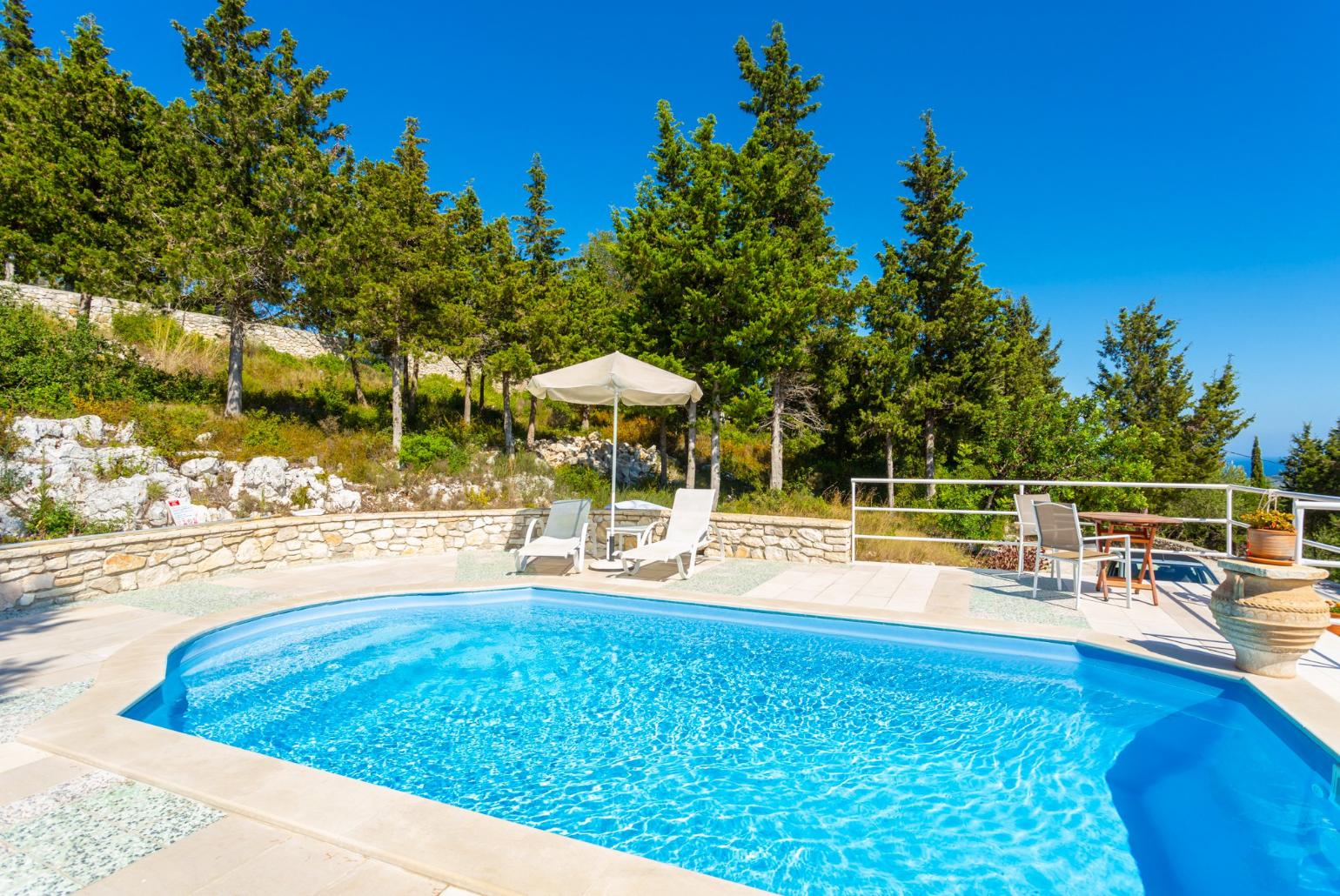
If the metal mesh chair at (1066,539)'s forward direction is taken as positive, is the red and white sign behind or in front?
behind

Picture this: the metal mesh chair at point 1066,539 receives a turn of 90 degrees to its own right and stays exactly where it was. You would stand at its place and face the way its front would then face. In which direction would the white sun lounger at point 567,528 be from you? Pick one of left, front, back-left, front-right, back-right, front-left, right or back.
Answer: back-right

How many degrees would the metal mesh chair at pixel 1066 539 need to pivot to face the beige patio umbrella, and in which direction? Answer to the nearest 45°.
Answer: approximately 135° to its left

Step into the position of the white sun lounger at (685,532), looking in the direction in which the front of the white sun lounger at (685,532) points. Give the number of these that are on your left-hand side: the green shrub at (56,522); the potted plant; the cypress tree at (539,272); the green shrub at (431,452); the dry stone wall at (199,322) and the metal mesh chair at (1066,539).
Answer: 2

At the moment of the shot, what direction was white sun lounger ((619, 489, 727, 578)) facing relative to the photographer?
facing the viewer and to the left of the viewer

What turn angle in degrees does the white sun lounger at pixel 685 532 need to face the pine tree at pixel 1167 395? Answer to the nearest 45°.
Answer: approximately 180°

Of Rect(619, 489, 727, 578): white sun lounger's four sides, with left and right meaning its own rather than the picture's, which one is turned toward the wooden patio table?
left

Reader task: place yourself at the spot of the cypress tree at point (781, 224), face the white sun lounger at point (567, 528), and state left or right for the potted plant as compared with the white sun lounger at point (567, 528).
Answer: left

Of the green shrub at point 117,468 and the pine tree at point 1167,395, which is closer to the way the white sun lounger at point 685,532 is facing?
the green shrub

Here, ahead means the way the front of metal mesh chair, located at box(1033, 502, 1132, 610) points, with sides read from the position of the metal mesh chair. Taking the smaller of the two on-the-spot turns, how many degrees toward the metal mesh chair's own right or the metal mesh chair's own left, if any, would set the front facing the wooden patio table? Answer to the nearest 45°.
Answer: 0° — it already faces it

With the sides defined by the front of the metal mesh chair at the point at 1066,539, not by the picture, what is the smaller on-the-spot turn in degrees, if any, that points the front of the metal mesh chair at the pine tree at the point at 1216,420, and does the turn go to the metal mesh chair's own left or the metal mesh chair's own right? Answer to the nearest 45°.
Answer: approximately 45° to the metal mesh chair's own left

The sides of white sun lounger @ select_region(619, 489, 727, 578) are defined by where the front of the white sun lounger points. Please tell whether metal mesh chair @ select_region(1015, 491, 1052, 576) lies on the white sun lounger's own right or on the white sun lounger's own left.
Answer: on the white sun lounger's own left

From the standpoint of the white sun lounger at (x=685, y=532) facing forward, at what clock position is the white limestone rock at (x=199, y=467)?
The white limestone rock is roughly at 2 o'clock from the white sun lounger.

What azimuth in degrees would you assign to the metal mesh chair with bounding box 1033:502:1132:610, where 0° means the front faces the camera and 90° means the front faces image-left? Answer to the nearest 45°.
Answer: approximately 225°

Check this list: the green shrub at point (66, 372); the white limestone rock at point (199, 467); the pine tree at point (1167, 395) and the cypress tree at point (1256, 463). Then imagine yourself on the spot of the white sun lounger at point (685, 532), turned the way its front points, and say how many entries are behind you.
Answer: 2

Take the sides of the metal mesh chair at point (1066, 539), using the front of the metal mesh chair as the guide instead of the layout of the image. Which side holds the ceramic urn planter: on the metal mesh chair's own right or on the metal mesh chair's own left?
on the metal mesh chair's own right
